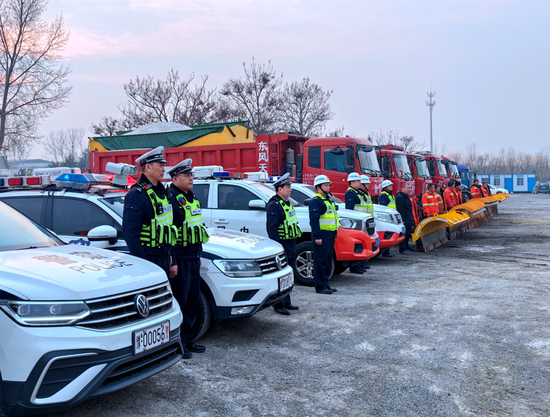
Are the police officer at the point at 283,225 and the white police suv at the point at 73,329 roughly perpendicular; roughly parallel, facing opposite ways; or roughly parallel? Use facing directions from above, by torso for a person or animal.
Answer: roughly parallel

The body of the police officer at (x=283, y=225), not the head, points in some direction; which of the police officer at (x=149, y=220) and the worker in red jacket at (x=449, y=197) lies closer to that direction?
the police officer

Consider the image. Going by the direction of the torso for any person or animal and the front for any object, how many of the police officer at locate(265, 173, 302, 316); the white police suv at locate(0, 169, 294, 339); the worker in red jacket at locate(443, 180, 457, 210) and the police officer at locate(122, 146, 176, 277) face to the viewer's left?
0

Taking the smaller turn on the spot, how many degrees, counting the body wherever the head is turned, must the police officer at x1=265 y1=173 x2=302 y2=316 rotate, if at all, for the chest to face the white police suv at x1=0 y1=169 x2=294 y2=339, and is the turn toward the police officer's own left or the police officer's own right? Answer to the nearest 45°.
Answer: approximately 90° to the police officer's own right

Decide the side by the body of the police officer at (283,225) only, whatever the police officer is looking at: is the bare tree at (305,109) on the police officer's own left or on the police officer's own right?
on the police officer's own left

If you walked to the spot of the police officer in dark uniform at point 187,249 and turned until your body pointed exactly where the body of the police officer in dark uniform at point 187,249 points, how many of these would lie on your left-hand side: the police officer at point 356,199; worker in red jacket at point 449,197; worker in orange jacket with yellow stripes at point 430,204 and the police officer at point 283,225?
4

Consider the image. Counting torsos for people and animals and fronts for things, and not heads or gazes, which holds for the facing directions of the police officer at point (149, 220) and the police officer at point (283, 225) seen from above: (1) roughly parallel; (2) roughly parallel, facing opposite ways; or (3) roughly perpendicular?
roughly parallel

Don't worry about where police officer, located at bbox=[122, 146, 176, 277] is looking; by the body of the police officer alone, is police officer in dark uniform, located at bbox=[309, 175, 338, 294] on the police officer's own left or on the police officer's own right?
on the police officer's own left

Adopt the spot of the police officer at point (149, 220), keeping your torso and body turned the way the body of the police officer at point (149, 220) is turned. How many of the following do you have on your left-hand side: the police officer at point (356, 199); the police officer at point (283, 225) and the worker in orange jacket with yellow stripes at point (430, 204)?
3

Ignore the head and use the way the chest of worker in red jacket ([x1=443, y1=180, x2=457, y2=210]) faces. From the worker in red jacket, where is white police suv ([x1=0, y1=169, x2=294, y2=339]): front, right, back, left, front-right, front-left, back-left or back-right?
right

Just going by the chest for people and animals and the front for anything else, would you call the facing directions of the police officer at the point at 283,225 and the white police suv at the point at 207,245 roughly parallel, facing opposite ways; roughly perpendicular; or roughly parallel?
roughly parallel
